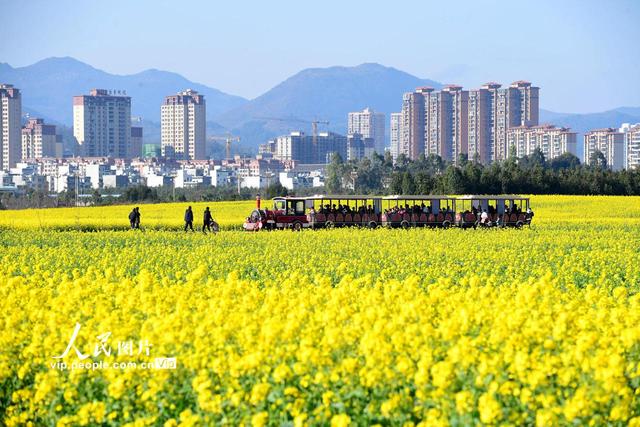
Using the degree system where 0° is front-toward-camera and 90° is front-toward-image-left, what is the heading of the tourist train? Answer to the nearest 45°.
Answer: approximately 90°
